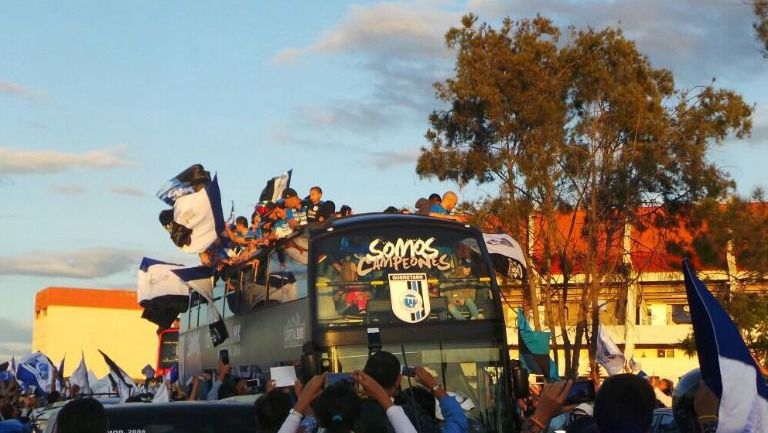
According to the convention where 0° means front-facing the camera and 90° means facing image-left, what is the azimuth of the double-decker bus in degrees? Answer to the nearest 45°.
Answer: approximately 315°

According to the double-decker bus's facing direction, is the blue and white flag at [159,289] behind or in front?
behind

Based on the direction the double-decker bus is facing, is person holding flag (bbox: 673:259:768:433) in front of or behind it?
in front

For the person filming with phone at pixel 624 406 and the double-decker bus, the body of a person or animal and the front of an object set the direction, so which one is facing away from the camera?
the person filming with phone

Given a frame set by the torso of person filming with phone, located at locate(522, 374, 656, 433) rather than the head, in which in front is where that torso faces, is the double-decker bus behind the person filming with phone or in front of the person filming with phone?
in front

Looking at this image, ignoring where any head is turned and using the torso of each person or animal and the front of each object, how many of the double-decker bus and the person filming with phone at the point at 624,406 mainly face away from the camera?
1

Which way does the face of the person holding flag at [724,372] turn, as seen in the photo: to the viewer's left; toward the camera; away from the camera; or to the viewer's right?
away from the camera

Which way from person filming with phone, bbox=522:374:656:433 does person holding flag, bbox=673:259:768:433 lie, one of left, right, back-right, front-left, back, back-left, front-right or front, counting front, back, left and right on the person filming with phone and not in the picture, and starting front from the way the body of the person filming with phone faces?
front-right

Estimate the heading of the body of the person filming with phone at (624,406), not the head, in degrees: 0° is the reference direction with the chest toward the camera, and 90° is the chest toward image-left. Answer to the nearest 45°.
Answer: approximately 180°
